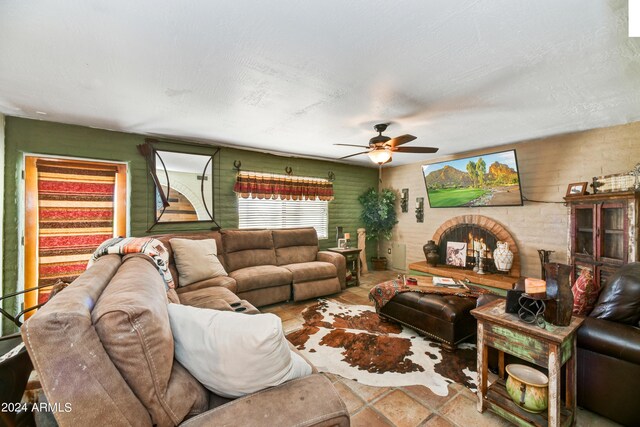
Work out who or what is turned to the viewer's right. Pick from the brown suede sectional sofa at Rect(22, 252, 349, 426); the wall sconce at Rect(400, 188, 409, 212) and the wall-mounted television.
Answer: the brown suede sectional sofa

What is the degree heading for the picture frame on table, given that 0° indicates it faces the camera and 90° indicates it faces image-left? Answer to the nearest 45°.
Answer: approximately 0°

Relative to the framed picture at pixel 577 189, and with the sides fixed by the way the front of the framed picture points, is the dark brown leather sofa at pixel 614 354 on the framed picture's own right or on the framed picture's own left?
on the framed picture's own left

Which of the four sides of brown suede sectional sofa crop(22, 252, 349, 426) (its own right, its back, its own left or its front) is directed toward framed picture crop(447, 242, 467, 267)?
front

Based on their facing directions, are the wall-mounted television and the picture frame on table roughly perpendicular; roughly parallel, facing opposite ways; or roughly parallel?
roughly perpendicular

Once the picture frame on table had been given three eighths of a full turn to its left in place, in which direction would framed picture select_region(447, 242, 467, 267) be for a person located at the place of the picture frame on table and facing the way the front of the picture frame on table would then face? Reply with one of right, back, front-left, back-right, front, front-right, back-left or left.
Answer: front-right

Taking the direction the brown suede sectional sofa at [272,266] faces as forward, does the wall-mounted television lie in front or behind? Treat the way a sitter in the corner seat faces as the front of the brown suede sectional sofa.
in front

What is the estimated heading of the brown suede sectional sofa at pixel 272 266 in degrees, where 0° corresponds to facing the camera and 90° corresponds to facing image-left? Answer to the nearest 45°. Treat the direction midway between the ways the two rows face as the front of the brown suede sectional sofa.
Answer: approximately 315°

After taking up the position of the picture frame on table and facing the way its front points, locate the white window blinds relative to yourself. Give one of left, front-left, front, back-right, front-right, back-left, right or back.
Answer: right

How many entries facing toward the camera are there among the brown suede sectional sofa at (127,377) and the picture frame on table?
1

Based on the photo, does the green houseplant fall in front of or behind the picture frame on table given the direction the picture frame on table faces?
behind

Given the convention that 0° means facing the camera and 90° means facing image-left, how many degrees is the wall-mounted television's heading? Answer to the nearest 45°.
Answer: approximately 45°

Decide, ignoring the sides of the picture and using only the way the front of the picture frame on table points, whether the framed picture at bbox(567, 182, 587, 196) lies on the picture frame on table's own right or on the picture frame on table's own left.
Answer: on the picture frame on table's own left

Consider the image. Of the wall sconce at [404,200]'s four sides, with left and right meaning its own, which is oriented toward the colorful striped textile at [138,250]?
front

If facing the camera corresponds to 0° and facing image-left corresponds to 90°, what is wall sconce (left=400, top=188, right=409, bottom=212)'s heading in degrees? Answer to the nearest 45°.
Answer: approximately 45°
